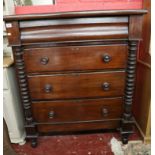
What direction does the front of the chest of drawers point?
toward the camera
